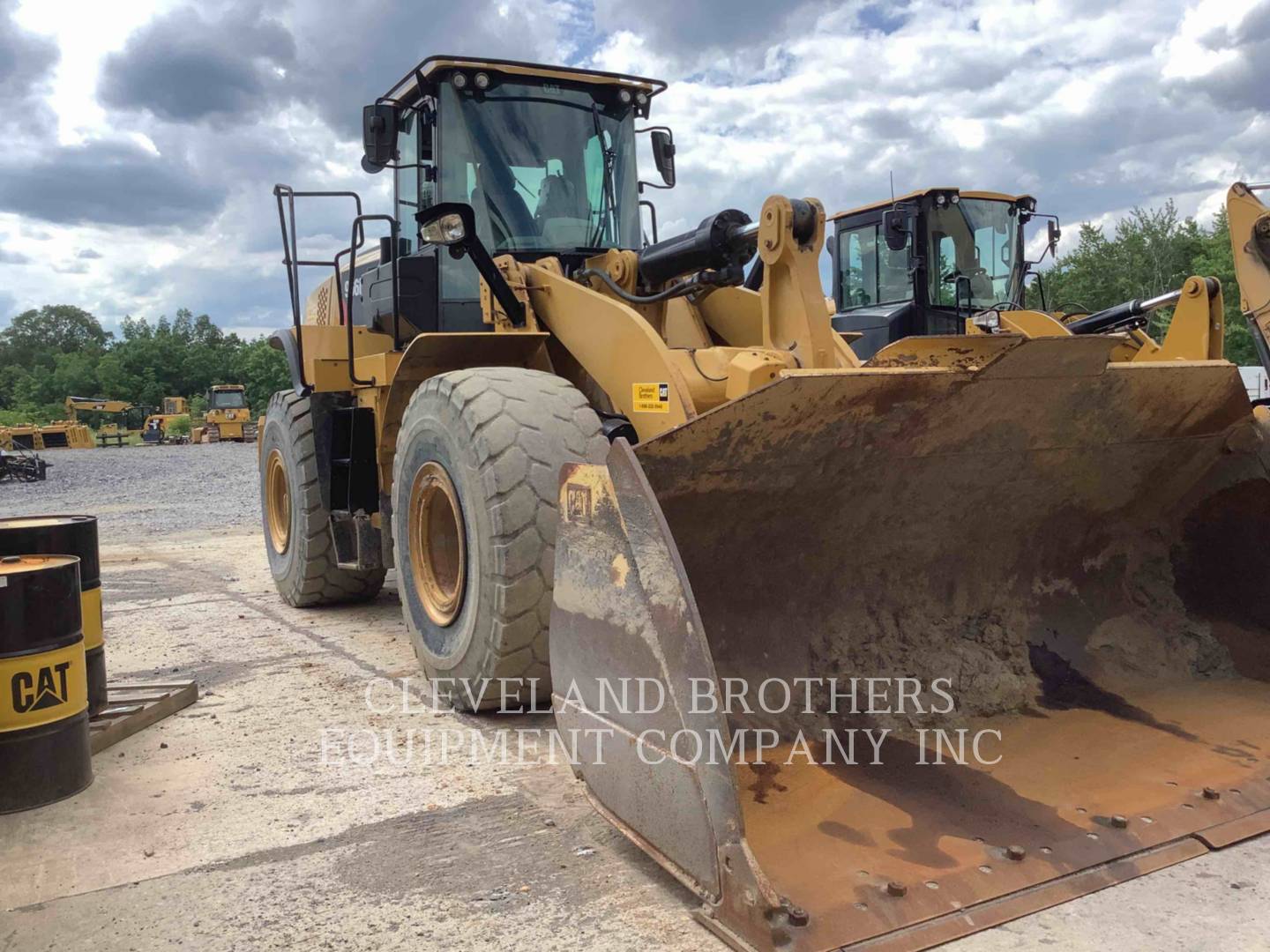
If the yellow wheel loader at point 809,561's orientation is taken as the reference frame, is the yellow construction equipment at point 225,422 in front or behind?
behind

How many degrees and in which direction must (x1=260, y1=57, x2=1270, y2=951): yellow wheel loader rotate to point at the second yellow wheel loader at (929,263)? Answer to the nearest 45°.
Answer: approximately 135° to its left

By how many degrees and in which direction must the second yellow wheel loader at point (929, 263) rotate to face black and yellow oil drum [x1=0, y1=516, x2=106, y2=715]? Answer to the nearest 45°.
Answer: approximately 45° to its right

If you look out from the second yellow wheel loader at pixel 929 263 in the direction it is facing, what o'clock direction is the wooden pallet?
The wooden pallet is roughly at 2 o'clock from the second yellow wheel loader.

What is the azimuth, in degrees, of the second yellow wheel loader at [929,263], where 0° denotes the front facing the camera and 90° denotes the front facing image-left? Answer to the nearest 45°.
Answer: approximately 315°

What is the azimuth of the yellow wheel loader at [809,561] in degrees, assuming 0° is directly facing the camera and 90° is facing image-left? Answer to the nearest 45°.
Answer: approximately 315°
